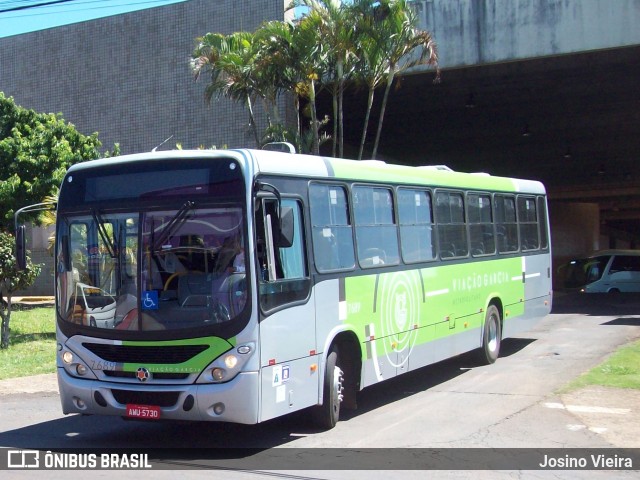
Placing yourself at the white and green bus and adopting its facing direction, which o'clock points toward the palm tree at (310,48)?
The palm tree is roughly at 5 o'clock from the white and green bus.

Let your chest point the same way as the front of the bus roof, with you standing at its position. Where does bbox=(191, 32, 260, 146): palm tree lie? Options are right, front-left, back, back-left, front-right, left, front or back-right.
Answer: back-right

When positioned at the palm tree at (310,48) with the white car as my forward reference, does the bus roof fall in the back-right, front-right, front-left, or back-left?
back-right

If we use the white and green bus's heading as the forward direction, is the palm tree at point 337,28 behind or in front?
behind

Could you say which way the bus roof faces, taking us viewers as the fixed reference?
facing the viewer and to the left of the viewer

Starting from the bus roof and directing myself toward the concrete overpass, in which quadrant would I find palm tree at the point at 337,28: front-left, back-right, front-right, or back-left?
front-left

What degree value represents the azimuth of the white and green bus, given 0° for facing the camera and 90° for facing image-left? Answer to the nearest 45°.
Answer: approximately 45°

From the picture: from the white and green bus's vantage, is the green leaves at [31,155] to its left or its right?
on its right
